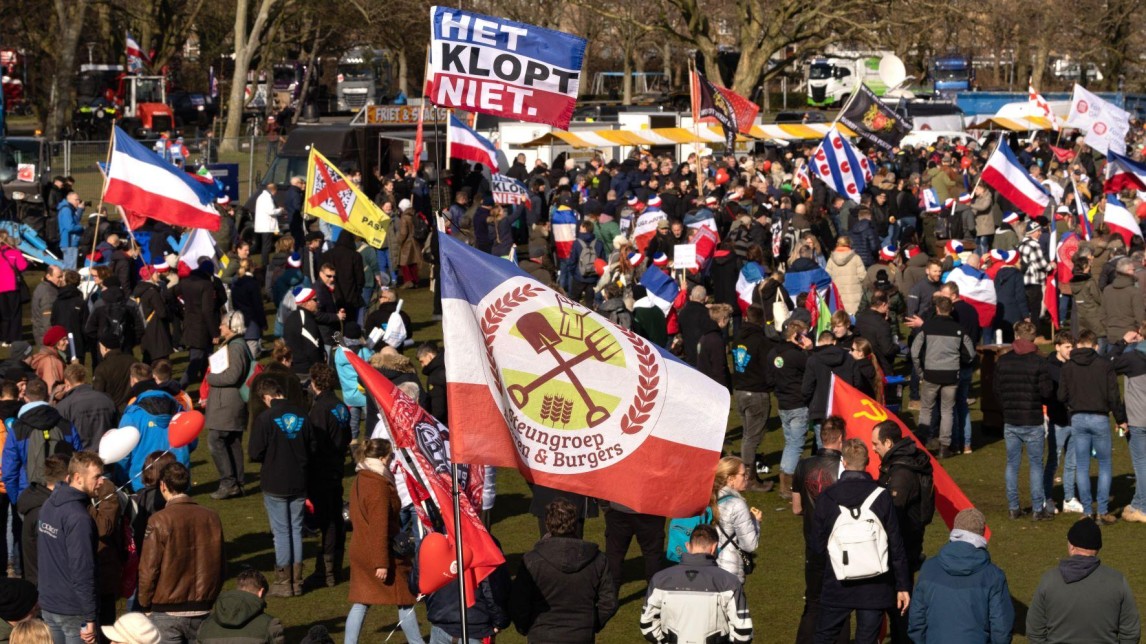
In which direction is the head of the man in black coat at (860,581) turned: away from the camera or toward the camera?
away from the camera

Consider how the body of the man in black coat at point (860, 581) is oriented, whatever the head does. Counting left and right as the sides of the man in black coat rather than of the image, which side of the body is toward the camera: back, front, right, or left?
back

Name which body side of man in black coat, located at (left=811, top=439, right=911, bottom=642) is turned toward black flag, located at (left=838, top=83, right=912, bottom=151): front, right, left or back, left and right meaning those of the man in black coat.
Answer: front

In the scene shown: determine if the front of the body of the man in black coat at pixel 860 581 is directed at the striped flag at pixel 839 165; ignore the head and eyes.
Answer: yes

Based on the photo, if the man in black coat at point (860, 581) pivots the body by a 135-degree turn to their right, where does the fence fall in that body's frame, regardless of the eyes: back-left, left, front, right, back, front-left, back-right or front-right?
back

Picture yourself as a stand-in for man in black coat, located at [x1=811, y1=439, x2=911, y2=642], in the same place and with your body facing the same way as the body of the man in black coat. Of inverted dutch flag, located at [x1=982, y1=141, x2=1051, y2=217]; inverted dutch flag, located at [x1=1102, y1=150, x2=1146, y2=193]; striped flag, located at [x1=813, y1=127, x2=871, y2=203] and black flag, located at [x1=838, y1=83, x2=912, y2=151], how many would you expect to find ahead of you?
4

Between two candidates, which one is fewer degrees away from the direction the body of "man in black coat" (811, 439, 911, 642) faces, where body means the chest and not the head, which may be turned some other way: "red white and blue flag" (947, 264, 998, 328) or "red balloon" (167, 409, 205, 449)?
the red white and blue flag

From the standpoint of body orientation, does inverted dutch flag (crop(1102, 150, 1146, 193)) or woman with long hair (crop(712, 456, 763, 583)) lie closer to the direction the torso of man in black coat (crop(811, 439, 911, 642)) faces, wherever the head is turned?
the inverted dutch flag

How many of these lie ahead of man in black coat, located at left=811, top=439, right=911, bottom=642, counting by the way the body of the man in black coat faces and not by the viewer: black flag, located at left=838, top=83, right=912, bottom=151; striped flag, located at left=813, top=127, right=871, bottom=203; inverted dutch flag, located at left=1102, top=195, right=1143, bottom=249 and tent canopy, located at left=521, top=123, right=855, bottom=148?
4

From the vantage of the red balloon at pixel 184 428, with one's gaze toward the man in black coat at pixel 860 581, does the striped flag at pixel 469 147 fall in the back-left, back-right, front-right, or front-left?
back-left

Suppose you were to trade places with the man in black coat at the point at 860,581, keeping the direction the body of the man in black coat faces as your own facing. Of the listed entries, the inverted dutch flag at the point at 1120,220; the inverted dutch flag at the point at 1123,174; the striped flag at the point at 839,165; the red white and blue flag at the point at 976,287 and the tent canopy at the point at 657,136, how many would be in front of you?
5
